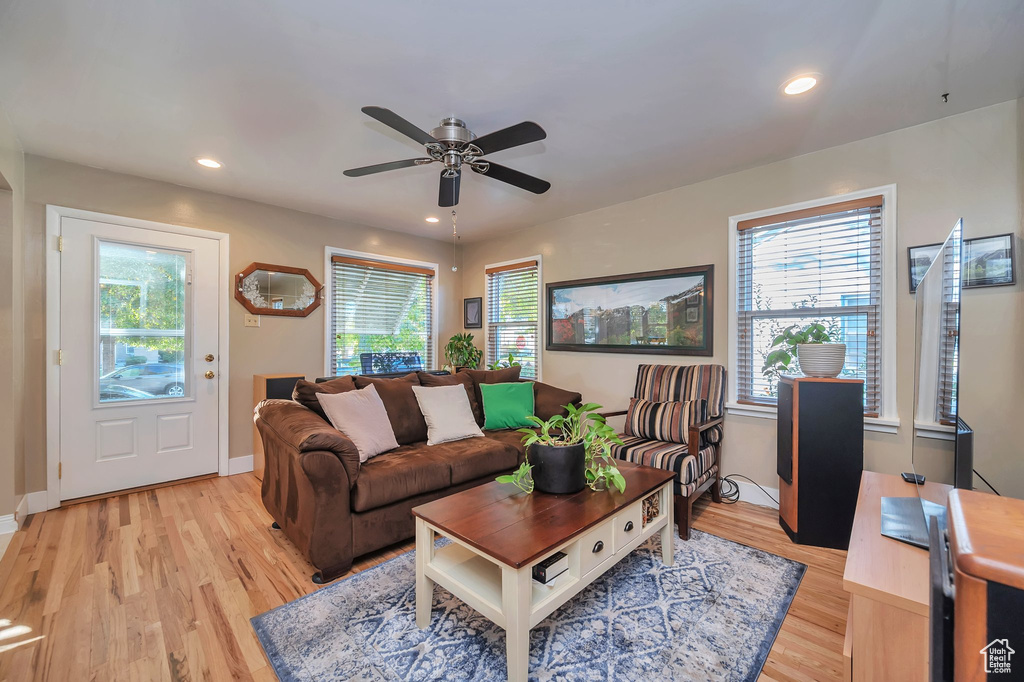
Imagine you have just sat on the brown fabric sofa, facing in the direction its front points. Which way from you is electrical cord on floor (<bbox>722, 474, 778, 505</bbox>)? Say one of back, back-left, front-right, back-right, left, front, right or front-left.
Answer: front-left

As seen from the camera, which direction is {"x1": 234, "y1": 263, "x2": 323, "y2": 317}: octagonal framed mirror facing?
toward the camera

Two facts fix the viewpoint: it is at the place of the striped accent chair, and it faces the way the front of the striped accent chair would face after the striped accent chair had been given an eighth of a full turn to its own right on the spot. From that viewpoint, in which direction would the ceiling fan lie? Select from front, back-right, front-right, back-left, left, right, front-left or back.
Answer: front-left

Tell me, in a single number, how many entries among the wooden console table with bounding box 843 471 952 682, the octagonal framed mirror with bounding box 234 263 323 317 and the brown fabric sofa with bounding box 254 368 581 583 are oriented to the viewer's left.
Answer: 1

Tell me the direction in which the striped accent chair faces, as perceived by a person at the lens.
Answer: facing the viewer and to the left of the viewer

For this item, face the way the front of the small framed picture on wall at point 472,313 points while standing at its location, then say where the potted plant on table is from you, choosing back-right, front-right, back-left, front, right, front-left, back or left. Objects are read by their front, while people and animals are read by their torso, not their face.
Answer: front-left

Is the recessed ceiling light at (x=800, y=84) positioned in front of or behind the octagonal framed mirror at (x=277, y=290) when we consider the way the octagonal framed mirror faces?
in front

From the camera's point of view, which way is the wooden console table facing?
to the viewer's left

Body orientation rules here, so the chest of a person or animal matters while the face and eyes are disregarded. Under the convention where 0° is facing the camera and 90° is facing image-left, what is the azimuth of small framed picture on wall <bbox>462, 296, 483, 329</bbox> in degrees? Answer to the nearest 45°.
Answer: approximately 45°

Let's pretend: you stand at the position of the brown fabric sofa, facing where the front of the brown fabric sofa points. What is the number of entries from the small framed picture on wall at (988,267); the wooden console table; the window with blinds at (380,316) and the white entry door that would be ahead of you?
2

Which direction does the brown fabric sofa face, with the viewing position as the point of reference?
facing the viewer and to the right of the viewer

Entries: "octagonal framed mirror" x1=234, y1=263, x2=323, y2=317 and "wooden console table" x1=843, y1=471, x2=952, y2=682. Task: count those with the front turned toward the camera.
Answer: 1

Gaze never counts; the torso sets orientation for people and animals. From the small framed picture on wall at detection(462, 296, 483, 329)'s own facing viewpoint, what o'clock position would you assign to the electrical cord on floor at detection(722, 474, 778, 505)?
The electrical cord on floor is roughly at 9 o'clock from the small framed picture on wall.

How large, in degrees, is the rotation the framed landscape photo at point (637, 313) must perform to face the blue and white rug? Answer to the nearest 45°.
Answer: approximately 45° to its left

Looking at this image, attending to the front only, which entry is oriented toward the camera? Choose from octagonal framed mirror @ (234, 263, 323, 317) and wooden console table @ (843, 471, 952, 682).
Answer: the octagonal framed mirror

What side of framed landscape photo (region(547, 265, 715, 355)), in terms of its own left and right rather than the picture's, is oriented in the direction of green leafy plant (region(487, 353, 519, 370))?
right
